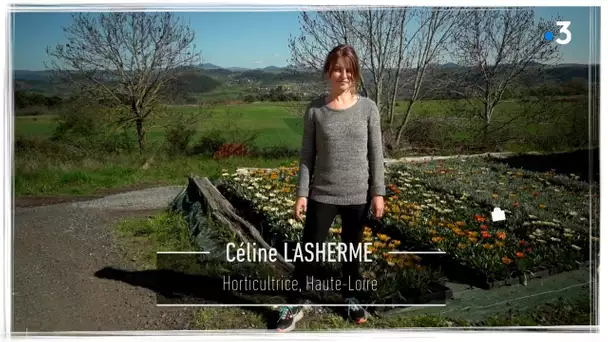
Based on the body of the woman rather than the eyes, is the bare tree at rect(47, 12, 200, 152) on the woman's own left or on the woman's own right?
on the woman's own right

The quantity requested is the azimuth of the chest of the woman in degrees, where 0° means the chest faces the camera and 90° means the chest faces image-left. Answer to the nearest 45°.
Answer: approximately 0°

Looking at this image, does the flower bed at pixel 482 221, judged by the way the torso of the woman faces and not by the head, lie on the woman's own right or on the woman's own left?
on the woman's own left
